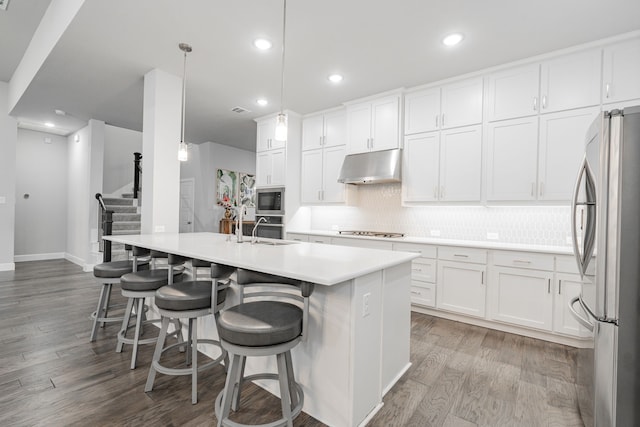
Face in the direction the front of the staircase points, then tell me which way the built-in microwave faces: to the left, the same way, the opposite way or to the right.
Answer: to the right

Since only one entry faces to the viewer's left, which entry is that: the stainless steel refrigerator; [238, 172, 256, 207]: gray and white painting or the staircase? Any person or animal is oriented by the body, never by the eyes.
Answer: the stainless steel refrigerator

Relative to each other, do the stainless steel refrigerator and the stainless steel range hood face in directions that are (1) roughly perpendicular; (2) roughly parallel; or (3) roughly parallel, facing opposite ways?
roughly perpendicular

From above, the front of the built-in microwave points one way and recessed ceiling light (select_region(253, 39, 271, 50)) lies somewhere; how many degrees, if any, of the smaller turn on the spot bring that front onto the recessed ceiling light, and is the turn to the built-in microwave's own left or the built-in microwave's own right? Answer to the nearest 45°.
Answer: approximately 45° to the built-in microwave's own left

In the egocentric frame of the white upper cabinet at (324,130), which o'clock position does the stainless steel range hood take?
The stainless steel range hood is roughly at 9 o'clock from the white upper cabinet.

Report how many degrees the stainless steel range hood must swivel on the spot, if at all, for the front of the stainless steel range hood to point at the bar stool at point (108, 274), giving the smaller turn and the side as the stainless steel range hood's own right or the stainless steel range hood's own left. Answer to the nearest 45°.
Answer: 0° — it already faces it

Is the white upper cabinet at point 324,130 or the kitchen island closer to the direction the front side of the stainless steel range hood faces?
the kitchen island

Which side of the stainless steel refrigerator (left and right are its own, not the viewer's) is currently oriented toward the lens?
left

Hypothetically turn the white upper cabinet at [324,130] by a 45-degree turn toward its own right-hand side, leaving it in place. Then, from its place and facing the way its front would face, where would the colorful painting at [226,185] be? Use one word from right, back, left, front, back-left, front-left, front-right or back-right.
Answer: front-right

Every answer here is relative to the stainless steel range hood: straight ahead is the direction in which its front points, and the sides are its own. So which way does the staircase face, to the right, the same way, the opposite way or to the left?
to the left

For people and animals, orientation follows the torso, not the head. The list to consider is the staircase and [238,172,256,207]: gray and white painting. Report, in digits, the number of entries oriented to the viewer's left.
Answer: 0

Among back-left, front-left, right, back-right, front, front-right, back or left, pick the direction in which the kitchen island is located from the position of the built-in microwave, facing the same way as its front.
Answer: front-left
